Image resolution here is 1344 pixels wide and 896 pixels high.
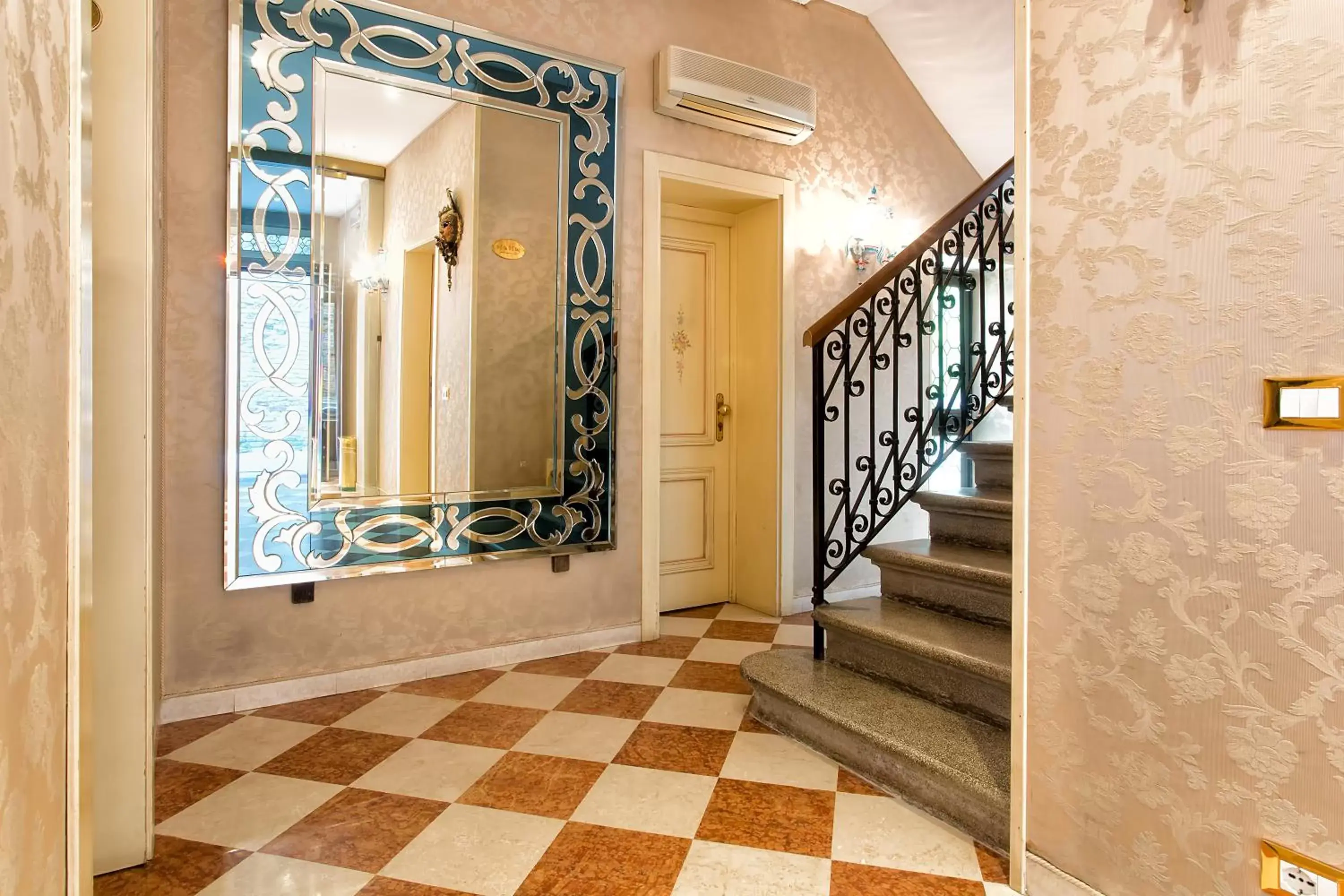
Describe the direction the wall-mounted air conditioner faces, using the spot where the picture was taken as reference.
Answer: facing the viewer and to the right of the viewer

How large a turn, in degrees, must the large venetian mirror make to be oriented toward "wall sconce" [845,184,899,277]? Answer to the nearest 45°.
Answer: approximately 45° to its left

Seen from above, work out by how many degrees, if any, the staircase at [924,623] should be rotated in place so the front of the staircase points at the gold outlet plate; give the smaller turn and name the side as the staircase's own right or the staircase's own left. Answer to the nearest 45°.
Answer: approximately 45° to the staircase's own left

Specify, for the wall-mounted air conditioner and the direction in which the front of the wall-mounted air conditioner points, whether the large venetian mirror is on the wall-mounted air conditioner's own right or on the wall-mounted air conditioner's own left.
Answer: on the wall-mounted air conditioner's own right

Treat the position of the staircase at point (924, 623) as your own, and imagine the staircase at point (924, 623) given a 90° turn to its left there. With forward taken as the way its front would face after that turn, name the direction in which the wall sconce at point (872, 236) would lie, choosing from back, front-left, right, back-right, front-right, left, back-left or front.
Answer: back-left

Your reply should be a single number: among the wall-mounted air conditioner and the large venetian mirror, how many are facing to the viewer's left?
0

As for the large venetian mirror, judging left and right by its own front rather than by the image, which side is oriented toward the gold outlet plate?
front

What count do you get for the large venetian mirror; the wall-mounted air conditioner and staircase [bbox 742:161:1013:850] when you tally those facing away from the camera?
0

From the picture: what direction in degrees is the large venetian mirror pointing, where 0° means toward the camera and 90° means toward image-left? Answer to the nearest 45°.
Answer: approximately 315°

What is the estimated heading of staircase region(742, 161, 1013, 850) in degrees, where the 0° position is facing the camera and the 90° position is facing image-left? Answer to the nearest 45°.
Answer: approximately 45°

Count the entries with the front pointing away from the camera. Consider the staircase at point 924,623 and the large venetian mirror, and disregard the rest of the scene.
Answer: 0

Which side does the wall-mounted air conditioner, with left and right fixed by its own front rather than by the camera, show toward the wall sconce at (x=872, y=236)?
left
